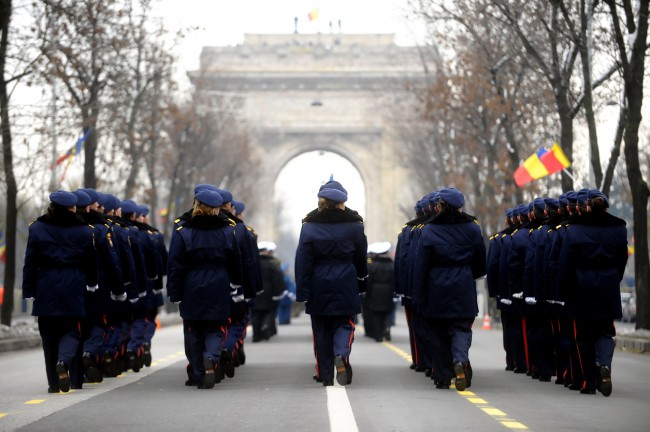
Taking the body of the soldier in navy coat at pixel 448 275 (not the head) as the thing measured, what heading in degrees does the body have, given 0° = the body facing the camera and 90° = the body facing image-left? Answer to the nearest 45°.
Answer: approximately 180°

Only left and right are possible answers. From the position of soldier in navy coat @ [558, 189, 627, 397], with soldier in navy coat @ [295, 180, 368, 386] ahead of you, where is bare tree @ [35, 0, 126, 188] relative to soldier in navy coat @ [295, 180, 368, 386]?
right

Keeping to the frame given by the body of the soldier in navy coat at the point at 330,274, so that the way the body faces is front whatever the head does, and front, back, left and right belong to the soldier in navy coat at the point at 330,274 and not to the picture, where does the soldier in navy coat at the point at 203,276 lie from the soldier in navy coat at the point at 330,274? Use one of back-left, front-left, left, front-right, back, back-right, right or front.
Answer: left

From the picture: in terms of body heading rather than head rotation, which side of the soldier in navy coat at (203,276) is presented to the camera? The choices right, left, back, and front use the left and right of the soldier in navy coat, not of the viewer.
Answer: back

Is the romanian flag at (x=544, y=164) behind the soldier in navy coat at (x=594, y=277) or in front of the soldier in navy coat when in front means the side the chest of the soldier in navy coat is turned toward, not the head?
in front

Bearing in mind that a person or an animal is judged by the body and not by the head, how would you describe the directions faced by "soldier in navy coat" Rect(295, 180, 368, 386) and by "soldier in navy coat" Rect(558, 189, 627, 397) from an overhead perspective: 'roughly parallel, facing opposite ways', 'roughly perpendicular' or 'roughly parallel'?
roughly parallel

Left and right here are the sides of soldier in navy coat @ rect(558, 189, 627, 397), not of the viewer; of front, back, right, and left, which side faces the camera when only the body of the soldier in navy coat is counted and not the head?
back

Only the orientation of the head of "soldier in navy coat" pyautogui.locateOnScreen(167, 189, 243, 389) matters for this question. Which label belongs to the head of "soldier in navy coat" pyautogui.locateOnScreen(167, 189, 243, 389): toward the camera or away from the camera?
away from the camera

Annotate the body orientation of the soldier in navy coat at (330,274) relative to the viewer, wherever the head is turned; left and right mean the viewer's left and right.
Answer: facing away from the viewer

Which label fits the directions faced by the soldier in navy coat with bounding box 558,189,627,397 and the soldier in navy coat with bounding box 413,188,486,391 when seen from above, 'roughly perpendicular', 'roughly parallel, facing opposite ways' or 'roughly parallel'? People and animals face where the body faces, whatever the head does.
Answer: roughly parallel

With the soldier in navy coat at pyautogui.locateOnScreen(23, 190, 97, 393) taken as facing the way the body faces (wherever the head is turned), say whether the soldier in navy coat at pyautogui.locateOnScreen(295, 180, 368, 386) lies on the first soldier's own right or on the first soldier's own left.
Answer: on the first soldier's own right

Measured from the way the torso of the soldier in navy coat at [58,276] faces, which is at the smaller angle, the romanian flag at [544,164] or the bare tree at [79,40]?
the bare tree

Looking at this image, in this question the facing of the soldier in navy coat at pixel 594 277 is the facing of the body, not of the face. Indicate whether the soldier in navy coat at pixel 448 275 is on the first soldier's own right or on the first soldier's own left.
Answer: on the first soldier's own left

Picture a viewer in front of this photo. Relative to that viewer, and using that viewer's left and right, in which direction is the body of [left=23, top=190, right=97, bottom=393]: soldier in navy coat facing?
facing away from the viewer
